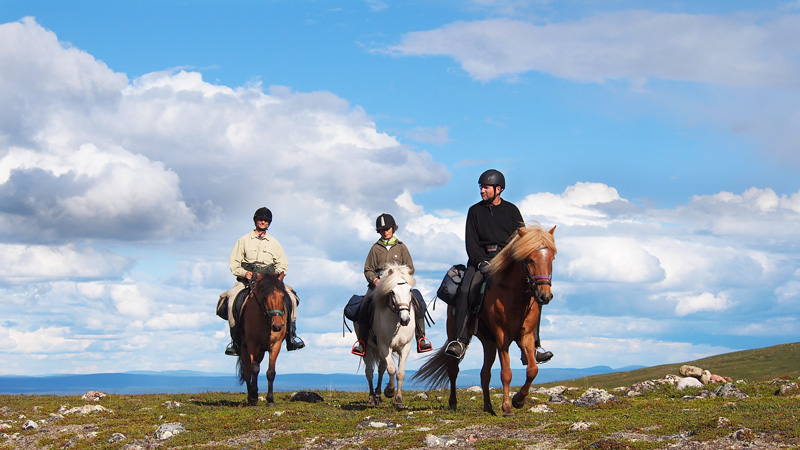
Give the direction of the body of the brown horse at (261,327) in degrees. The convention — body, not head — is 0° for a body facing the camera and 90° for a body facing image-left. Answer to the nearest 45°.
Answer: approximately 0°

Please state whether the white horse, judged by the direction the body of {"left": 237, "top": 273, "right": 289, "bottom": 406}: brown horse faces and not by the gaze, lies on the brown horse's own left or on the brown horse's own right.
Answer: on the brown horse's own left

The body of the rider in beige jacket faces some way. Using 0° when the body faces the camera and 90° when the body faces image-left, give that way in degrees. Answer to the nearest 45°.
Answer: approximately 0°

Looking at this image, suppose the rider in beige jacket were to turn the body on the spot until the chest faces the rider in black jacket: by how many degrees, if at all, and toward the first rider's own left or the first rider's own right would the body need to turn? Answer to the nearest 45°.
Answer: approximately 45° to the first rider's own left

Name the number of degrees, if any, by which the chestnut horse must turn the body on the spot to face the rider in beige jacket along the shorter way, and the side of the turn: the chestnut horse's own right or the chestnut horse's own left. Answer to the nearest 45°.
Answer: approximately 180°

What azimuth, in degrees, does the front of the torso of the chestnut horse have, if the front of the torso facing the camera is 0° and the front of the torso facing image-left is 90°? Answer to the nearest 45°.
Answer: approximately 315°

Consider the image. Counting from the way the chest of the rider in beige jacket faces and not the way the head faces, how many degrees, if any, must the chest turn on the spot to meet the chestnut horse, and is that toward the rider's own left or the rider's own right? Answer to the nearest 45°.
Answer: approximately 45° to the rider's own left
